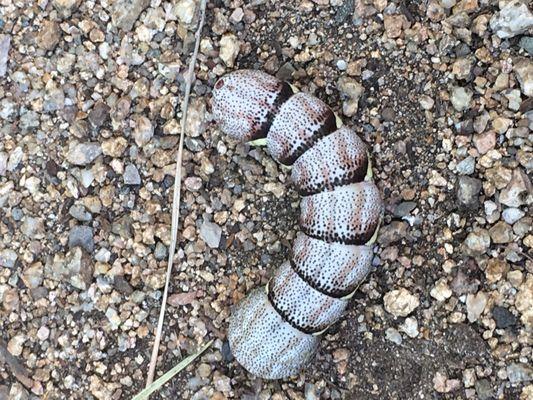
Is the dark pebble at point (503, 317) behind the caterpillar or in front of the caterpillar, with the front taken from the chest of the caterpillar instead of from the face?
behind

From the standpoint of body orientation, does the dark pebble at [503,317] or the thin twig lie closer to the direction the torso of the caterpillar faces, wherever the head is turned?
the thin twig

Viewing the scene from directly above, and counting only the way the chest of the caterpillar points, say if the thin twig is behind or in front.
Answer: in front
